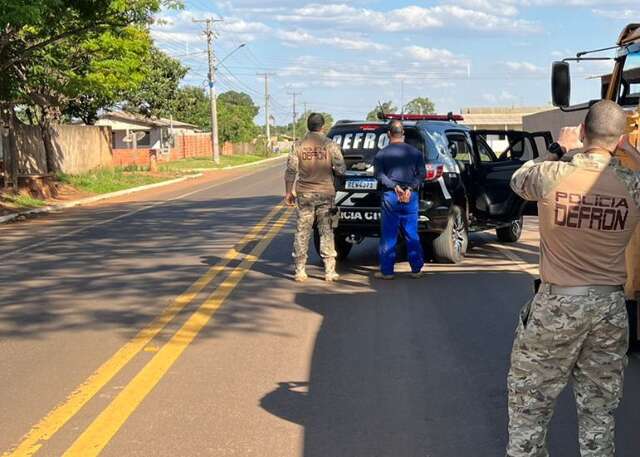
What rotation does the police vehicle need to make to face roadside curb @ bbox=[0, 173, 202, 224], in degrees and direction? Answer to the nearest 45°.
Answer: approximately 90° to its left

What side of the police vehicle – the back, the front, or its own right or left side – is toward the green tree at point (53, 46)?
left

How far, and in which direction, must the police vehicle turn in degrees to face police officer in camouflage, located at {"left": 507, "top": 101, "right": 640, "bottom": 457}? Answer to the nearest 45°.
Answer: approximately 135° to its right

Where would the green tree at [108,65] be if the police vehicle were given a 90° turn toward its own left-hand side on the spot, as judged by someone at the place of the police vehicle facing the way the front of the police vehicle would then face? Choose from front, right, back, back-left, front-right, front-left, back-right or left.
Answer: front

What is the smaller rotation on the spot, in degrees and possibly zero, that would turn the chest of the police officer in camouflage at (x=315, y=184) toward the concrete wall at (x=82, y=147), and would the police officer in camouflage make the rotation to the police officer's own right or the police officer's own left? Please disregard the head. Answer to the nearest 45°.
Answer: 0° — they already face it

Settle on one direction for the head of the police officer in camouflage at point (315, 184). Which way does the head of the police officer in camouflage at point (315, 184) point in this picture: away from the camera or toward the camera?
away from the camera

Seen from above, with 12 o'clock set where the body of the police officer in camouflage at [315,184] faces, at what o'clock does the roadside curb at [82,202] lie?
The roadside curb is roughly at 11 o'clock from the police officer in camouflage.

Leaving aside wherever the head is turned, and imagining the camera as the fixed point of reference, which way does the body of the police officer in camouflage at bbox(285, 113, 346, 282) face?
away from the camera

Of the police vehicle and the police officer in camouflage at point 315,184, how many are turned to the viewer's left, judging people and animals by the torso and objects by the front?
0
